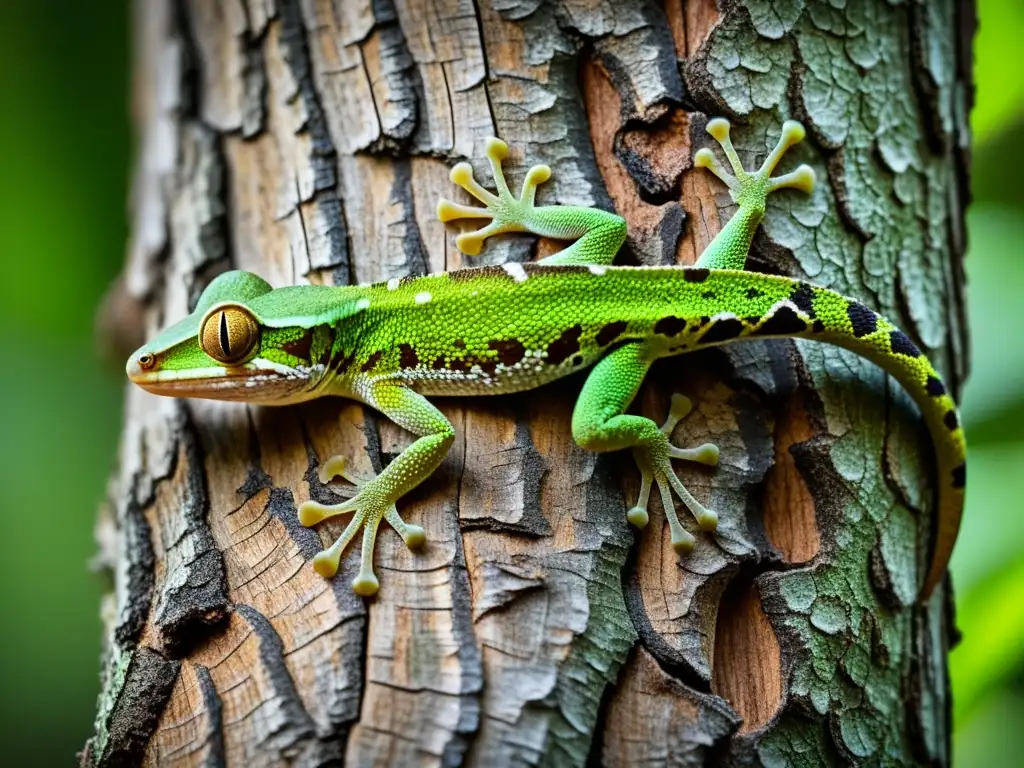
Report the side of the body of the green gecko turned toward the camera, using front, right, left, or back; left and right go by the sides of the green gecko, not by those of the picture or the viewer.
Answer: left
